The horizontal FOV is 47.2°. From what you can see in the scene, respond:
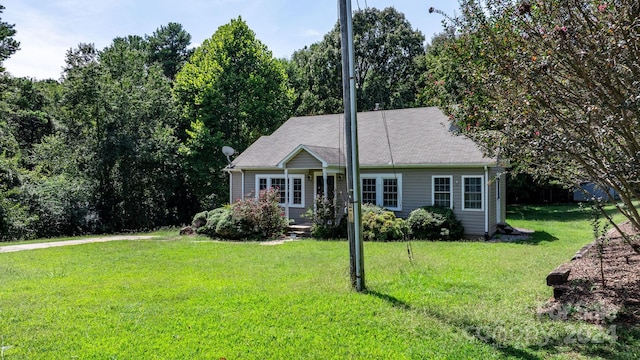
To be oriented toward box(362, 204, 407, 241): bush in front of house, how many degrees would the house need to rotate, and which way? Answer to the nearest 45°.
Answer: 0° — it already faces it

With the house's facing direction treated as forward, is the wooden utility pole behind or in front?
in front

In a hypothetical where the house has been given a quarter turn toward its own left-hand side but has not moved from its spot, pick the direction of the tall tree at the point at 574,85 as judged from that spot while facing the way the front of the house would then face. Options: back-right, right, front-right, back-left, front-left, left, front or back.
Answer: right

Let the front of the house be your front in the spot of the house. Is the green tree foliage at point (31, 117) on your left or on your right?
on your right

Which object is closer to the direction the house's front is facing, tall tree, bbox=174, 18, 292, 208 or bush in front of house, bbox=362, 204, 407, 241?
the bush in front of house

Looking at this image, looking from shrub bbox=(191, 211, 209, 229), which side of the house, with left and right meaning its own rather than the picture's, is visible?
right

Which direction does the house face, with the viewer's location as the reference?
facing the viewer

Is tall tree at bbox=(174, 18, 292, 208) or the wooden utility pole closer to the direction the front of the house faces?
the wooden utility pole

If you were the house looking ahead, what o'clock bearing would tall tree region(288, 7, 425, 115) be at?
The tall tree is roughly at 6 o'clock from the house.

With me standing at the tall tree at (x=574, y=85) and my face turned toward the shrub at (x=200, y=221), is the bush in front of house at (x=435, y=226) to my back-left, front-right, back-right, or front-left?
front-right

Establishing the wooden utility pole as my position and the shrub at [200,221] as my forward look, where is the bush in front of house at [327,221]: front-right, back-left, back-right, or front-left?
front-right

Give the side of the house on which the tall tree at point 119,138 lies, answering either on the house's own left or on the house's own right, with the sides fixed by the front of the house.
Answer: on the house's own right
